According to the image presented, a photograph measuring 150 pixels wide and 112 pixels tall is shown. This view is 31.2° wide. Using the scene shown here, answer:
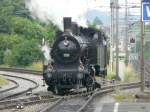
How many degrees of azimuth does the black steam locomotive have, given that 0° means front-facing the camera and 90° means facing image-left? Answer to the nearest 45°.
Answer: approximately 45°
